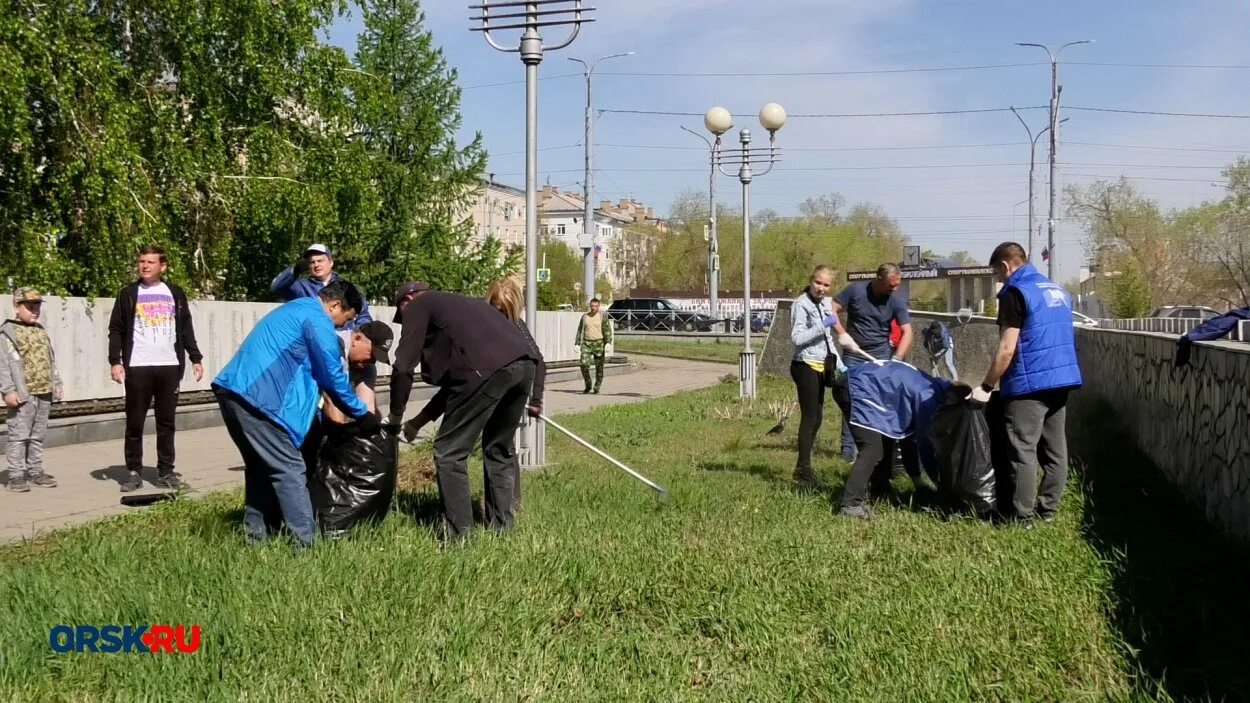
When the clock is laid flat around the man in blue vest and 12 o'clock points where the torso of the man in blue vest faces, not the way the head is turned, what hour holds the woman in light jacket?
The woman in light jacket is roughly at 12 o'clock from the man in blue vest.

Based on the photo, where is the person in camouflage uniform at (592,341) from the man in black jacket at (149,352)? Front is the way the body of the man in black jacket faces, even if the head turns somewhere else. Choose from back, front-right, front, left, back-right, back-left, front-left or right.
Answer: back-left

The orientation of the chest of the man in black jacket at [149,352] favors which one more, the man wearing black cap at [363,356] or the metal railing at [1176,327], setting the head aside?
the man wearing black cap

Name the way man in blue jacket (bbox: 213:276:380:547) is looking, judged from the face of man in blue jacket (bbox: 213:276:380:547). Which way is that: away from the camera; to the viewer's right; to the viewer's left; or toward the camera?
to the viewer's right

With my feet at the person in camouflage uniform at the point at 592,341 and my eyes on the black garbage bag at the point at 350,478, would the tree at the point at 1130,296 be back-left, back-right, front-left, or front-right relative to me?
back-left

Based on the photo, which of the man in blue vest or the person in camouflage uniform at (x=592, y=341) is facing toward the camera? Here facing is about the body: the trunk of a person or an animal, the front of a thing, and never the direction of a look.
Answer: the person in camouflage uniform

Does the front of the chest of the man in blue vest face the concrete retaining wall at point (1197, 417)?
no

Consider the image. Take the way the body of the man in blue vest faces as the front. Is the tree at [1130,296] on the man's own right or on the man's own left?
on the man's own right

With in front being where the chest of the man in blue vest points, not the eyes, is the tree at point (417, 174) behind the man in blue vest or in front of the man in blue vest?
in front

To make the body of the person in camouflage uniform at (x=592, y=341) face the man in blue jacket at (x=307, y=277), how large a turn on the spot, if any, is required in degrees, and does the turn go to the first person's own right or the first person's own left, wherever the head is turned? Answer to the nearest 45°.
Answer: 0° — they already face them

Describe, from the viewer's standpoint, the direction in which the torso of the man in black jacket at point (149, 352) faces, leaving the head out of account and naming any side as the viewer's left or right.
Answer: facing the viewer

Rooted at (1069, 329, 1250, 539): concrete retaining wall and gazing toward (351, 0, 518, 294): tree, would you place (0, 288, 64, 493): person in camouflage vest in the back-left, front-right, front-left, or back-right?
front-left

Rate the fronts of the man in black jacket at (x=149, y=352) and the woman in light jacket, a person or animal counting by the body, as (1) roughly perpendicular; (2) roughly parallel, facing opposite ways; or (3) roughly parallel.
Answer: roughly parallel

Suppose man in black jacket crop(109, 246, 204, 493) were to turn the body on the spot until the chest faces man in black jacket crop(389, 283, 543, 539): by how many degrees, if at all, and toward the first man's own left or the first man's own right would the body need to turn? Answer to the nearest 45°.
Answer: approximately 45° to the first man's own left

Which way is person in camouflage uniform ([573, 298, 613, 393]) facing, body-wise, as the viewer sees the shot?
toward the camera

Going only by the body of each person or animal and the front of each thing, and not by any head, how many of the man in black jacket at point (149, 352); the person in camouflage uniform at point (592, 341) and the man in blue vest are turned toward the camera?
2

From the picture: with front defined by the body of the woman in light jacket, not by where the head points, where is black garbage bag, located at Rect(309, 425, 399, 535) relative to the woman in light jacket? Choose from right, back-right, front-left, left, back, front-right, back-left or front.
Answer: right

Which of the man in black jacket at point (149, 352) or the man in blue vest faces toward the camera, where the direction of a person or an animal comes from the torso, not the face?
the man in black jacket

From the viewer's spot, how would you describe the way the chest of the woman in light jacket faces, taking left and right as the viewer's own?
facing the viewer and to the right of the viewer
